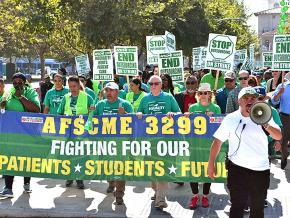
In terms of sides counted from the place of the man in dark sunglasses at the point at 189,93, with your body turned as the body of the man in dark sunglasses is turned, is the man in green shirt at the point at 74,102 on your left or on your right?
on your right

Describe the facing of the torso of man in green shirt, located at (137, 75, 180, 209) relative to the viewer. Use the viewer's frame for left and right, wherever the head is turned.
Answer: facing the viewer

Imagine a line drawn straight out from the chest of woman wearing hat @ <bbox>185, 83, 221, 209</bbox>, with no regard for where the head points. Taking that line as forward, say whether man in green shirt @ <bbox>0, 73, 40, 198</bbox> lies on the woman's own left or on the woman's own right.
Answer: on the woman's own right

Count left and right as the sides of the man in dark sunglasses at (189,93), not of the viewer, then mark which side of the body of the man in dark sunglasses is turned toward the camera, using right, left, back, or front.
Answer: front

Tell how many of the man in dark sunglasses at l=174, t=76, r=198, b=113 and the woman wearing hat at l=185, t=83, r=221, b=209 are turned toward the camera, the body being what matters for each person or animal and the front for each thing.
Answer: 2

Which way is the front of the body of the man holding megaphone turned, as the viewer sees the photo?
toward the camera

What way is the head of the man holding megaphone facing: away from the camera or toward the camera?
toward the camera

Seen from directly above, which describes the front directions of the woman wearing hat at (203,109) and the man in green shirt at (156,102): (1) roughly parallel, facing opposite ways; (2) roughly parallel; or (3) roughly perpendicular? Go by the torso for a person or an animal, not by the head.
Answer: roughly parallel

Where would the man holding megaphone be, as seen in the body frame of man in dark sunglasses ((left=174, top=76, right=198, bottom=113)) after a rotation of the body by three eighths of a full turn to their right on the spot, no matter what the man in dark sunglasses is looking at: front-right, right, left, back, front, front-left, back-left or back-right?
back-left

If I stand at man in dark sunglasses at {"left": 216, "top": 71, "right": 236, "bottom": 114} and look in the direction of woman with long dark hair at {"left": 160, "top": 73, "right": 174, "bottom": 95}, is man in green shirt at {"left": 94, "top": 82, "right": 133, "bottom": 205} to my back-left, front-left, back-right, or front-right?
front-left

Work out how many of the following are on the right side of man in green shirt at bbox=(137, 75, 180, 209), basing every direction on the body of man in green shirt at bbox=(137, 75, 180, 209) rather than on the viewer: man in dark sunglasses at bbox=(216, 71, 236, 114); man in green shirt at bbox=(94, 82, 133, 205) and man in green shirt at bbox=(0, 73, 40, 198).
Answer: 2

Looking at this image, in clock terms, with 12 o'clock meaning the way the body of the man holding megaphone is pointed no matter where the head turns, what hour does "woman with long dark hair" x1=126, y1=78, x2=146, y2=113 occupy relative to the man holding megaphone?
The woman with long dark hair is roughly at 5 o'clock from the man holding megaphone.

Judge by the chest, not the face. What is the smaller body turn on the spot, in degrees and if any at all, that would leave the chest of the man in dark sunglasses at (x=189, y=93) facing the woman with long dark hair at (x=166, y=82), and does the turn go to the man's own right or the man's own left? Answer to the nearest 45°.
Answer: approximately 135° to the man's own right

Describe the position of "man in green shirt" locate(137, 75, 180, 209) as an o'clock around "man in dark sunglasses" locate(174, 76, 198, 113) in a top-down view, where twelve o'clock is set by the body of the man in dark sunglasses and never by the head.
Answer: The man in green shirt is roughly at 1 o'clock from the man in dark sunglasses.

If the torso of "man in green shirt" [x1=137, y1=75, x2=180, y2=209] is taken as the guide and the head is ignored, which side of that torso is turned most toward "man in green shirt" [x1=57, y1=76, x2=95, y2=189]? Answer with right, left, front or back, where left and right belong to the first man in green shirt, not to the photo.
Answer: right
